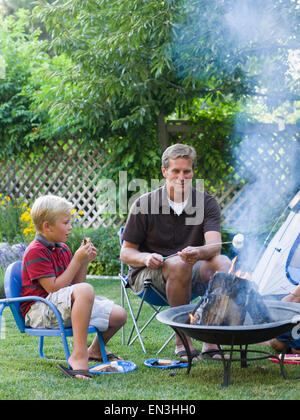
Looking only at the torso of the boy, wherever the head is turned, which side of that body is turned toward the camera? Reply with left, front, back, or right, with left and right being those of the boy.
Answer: right

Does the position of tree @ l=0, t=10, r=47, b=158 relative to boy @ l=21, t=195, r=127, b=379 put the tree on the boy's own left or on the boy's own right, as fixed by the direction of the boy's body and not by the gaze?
on the boy's own left

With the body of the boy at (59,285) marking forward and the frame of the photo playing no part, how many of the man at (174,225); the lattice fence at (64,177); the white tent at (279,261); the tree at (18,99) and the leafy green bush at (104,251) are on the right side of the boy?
0

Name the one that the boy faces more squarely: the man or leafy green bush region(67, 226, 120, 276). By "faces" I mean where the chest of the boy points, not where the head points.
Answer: the man

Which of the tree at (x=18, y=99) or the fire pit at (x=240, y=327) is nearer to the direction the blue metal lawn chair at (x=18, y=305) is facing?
the fire pit

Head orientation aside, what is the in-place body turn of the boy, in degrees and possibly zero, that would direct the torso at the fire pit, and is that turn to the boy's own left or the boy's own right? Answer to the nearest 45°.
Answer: approximately 45° to the boy's own right

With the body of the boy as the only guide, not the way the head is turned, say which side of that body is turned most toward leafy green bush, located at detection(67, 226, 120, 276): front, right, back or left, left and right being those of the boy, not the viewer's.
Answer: left

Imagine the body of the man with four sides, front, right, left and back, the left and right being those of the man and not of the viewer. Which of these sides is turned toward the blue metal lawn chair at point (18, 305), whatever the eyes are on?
right

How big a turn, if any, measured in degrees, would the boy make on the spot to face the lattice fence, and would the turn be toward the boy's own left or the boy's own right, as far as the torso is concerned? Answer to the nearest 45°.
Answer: approximately 90° to the boy's own left

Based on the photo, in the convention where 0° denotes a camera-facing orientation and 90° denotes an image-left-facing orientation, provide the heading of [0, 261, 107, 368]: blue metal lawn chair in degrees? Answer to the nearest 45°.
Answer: approximately 270°

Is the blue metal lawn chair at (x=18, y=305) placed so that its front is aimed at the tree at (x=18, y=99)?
no

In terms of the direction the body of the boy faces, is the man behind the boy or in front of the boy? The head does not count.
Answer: in front

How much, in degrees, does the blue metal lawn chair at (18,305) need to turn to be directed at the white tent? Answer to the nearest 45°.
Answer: approximately 45° to its left

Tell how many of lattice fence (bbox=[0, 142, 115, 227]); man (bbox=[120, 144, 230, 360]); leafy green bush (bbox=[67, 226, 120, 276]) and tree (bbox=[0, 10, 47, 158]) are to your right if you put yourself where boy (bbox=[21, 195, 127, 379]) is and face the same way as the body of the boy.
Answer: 0

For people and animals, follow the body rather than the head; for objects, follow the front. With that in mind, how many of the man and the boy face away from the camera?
0

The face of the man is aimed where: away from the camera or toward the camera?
toward the camera

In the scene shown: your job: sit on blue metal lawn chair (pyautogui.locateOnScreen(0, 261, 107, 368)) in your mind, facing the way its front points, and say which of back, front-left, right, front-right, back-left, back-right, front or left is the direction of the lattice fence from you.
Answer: left
